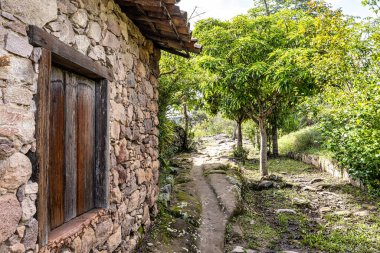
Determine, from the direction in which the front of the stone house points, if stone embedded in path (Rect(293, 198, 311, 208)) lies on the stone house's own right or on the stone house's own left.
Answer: on the stone house's own left

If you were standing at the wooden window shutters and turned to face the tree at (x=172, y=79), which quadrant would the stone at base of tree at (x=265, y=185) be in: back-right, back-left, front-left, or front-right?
front-right

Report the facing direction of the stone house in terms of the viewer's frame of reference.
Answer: facing the viewer and to the right of the viewer

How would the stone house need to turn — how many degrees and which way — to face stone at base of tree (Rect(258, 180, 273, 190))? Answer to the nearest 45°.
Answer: approximately 90° to its left

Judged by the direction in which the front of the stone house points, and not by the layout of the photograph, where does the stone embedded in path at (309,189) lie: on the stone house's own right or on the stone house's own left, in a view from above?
on the stone house's own left

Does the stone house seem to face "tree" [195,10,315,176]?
no

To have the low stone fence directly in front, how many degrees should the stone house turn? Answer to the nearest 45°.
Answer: approximately 90° to its left
